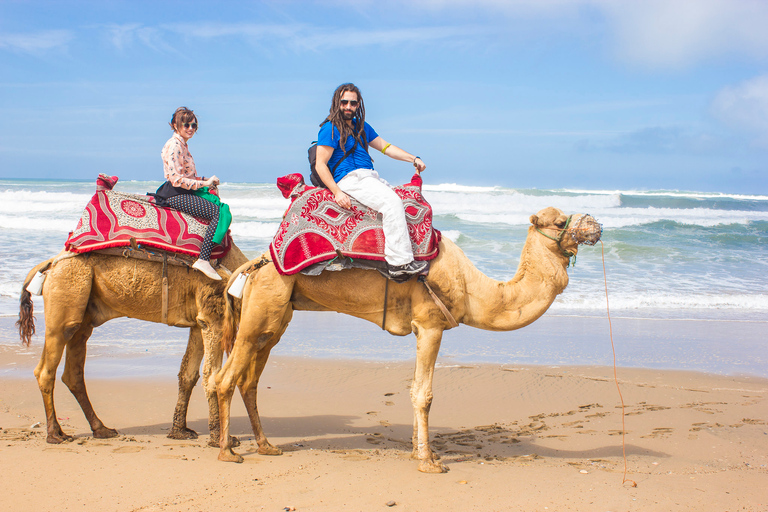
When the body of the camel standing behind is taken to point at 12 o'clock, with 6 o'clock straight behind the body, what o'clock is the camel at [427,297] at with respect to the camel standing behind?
The camel is roughly at 1 o'clock from the camel standing behind.

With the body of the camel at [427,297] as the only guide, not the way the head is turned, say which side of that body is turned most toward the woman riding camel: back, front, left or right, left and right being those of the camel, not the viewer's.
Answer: back

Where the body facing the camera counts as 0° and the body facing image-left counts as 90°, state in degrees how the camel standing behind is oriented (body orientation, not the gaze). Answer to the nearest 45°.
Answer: approximately 270°

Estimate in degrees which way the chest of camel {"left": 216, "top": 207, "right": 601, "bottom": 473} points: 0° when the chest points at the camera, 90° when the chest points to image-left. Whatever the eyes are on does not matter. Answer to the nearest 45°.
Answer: approximately 270°
